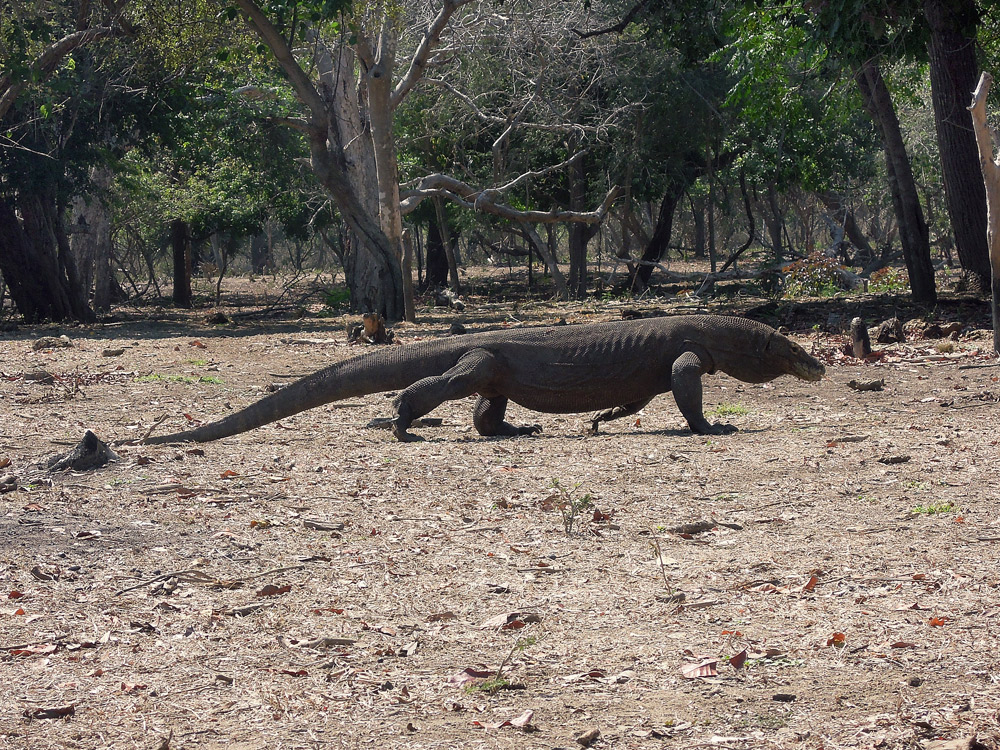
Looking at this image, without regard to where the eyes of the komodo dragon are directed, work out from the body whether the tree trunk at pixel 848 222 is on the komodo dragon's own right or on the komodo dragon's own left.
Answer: on the komodo dragon's own left

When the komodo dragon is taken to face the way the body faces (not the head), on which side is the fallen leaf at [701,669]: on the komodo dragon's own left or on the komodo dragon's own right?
on the komodo dragon's own right

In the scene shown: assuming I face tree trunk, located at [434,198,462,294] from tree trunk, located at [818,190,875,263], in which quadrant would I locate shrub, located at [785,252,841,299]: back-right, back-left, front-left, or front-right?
front-left

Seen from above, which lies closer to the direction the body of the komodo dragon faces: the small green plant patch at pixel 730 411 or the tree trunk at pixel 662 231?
the small green plant patch

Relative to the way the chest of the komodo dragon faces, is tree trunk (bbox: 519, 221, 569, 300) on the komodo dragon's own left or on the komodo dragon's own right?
on the komodo dragon's own left

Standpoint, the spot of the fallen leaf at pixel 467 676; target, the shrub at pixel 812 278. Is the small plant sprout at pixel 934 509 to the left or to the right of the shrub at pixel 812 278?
right

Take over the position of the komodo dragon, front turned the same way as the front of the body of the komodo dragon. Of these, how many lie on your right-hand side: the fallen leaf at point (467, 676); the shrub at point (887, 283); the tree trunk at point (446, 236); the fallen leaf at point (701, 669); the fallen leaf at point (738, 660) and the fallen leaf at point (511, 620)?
4

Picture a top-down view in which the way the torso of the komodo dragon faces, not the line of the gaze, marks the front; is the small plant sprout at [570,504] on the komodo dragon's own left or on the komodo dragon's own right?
on the komodo dragon's own right

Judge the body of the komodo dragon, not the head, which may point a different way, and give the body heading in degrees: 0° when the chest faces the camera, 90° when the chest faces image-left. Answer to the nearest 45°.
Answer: approximately 270°

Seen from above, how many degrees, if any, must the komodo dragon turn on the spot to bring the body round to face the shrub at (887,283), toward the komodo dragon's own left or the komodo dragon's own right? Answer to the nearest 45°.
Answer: approximately 45° to the komodo dragon's own left

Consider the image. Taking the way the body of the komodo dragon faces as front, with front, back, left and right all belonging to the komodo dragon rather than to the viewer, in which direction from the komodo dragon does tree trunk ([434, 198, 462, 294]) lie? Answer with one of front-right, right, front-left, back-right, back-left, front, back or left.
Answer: left

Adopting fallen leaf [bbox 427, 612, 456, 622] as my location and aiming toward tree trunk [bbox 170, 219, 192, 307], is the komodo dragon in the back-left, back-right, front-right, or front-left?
front-right
